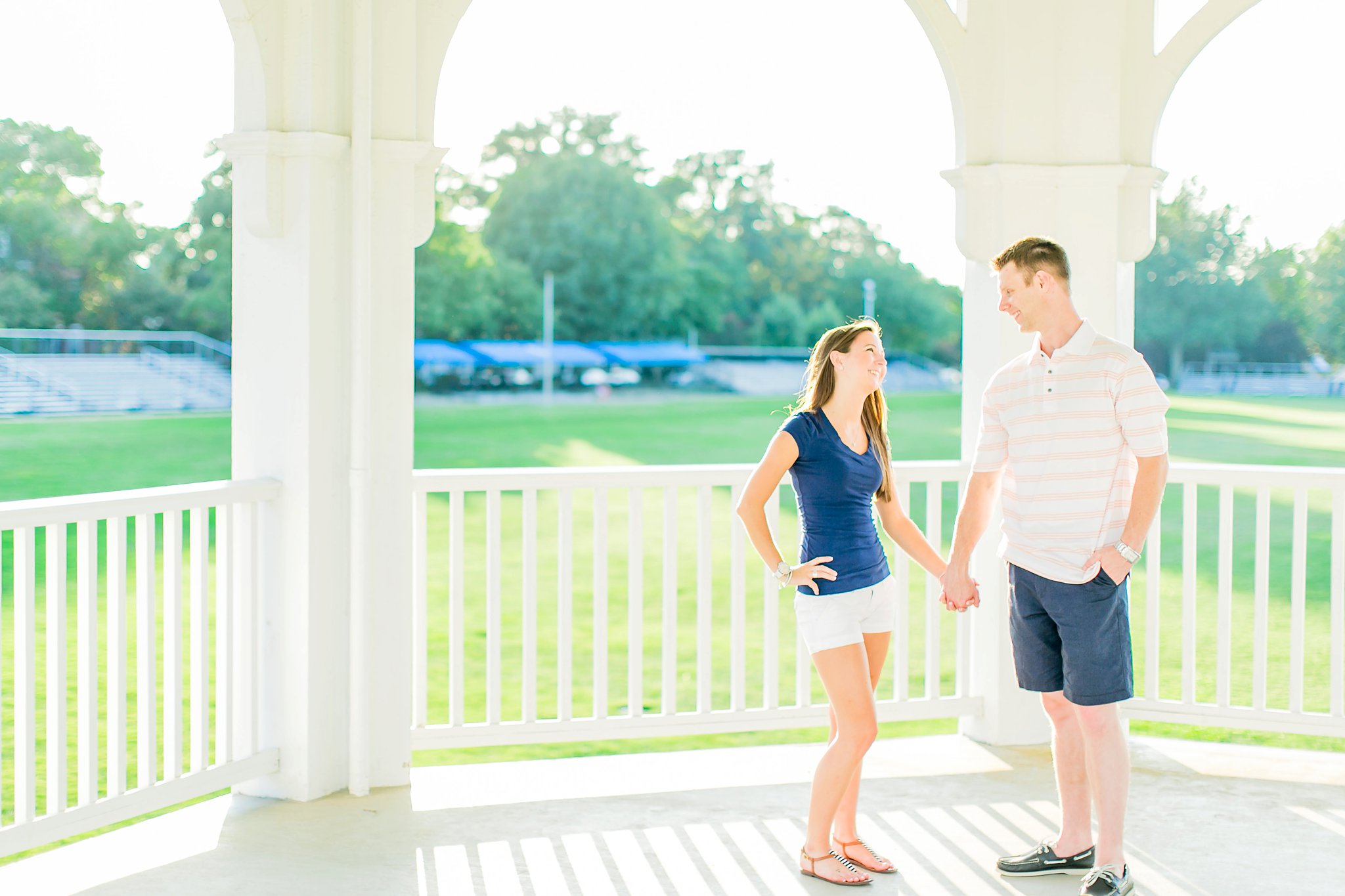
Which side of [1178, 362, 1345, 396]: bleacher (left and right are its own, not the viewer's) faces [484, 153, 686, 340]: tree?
right

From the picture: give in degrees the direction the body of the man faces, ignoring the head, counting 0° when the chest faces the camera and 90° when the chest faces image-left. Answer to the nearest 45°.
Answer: approximately 45°

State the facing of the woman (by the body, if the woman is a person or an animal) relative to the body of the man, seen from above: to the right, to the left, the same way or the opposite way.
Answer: to the left

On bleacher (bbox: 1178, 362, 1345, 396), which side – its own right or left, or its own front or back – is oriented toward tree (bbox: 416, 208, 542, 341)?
right

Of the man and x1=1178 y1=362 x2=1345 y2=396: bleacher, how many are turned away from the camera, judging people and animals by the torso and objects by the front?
0

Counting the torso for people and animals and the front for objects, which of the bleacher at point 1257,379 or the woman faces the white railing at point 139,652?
the bleacher

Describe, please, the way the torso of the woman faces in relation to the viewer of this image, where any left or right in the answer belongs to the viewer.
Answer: facing the viewer and to the right of the viewer

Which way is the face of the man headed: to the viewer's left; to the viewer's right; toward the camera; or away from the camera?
to the viewer's left

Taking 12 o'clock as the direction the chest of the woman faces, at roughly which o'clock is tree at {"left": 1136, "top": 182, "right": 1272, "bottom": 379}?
The tree is roughly at 8 o'clock from the woman.

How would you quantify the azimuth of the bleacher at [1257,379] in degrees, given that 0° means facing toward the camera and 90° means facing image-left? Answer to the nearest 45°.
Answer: approximately 0°

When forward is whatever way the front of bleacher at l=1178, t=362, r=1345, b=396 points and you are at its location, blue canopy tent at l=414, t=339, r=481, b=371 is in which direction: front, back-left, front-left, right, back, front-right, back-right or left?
right

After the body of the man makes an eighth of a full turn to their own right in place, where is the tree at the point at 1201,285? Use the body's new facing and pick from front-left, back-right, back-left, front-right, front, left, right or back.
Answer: right

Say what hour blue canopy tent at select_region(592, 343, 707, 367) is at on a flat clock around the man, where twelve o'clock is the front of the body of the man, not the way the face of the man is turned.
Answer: The blue canopy tent is roughly at 4 o'clock from the man.

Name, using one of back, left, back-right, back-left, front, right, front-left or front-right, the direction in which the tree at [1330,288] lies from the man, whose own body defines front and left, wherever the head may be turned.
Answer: back-right
